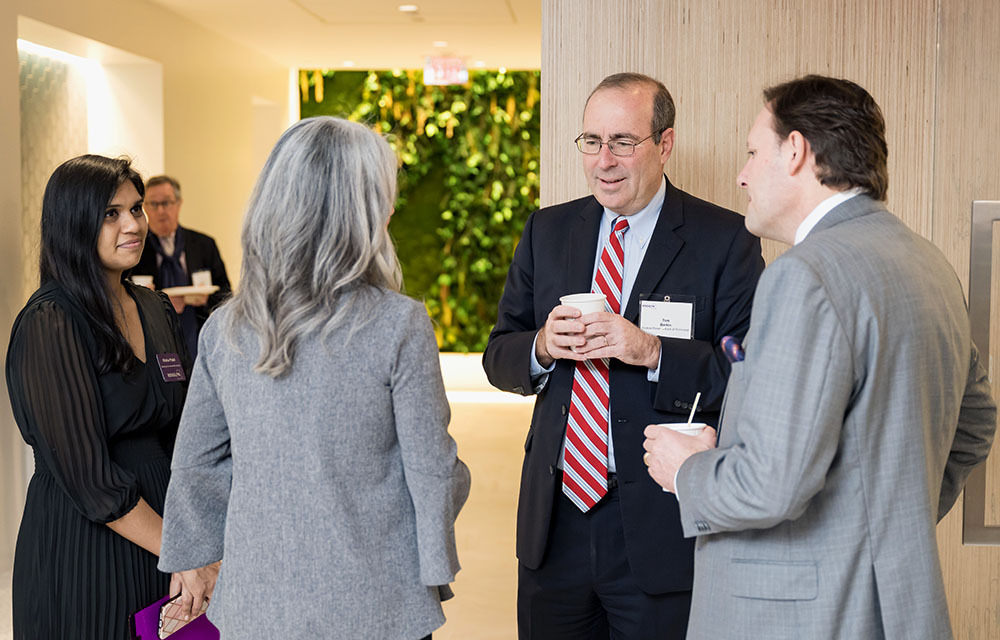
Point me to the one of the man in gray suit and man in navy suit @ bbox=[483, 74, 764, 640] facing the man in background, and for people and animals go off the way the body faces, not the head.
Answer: the man in gray suit

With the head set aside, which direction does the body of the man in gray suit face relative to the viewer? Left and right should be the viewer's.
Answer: facing away from the viewer and to the left of the viewer

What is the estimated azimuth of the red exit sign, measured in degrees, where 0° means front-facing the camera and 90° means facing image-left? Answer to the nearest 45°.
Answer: approximately 0°

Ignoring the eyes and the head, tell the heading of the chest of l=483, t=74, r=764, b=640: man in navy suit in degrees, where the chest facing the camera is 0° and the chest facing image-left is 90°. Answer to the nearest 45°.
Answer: approximately 45°

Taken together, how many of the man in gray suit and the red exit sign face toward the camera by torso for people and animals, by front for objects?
1

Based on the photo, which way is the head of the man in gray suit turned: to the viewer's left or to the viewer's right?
to the viewer's left

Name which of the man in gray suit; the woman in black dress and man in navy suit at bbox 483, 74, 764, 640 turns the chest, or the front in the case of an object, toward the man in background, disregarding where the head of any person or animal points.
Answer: the man in gray suit

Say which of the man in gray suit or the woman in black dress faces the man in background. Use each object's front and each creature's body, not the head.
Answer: the man in gray suit

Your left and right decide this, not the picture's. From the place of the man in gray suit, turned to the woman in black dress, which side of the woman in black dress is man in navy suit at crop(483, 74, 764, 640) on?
right

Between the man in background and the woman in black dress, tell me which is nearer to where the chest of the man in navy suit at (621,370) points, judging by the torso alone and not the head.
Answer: the woman in black dress
